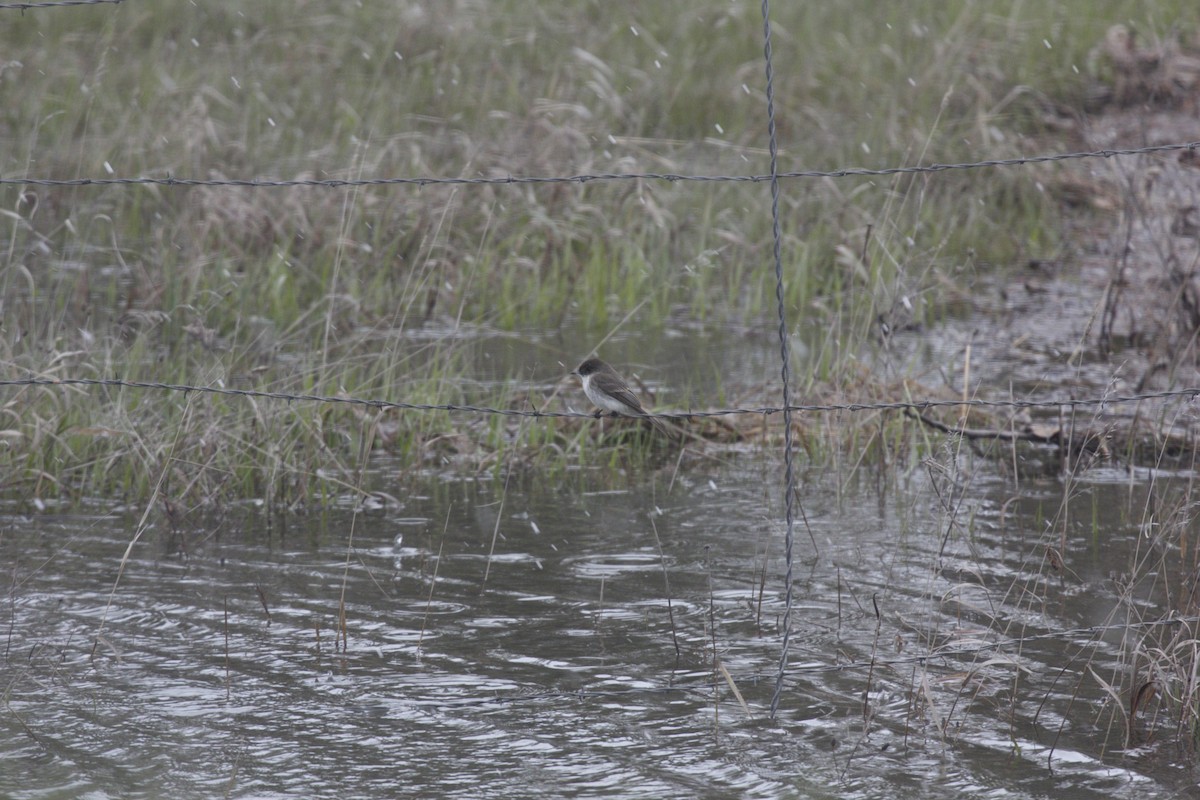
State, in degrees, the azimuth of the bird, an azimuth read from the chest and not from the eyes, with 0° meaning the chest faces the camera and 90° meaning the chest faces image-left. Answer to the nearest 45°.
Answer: approximately 90°
